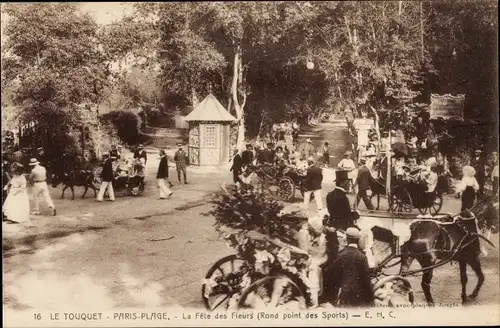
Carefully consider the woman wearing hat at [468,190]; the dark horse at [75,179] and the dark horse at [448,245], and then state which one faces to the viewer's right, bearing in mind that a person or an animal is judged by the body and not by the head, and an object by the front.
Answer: the dark horse at [448,245]

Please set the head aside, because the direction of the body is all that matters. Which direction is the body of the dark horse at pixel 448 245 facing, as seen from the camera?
to the viewer's right

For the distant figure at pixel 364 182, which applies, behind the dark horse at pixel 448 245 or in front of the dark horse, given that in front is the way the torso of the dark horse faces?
behind

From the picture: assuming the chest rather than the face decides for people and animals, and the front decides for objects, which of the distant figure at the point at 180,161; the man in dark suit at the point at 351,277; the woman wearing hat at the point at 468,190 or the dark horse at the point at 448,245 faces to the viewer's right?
the dark horse

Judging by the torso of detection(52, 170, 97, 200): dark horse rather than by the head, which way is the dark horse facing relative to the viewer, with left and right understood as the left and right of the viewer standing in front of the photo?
facing to the left of the viewer

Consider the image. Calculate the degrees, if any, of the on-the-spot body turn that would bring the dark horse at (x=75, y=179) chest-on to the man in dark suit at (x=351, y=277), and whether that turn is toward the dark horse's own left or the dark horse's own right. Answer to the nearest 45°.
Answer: approximately 135° to the dark horse's own left

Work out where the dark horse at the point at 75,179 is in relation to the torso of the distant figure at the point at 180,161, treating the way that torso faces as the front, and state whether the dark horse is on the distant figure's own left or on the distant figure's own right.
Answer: on the distant figure's own right
